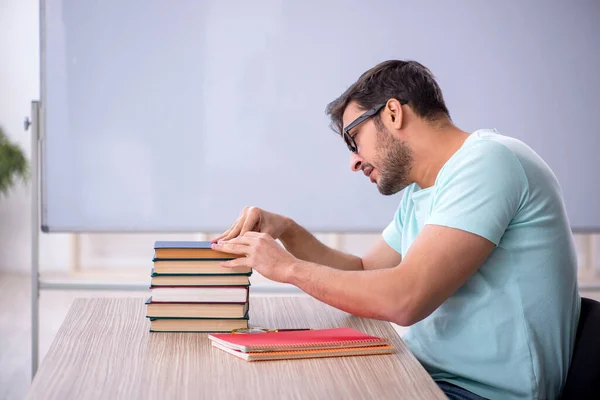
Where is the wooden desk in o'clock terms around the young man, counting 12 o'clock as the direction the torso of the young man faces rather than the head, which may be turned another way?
The wooden desk is roughly at 11 o'clock from the young man.

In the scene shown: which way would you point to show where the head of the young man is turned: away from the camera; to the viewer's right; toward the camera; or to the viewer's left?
to the viewer's left

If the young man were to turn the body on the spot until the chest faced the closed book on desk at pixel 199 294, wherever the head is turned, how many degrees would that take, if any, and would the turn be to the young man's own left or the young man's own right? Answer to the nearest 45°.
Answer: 0° — they already face it

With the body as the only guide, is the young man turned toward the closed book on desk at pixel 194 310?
yes

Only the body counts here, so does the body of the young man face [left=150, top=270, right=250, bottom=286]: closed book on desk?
yes

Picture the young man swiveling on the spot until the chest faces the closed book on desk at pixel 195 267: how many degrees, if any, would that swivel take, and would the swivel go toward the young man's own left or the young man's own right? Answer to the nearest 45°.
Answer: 0° — they already face it

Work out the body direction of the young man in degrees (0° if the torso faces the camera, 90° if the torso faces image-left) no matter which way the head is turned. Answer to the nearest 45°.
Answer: approximately 90°
